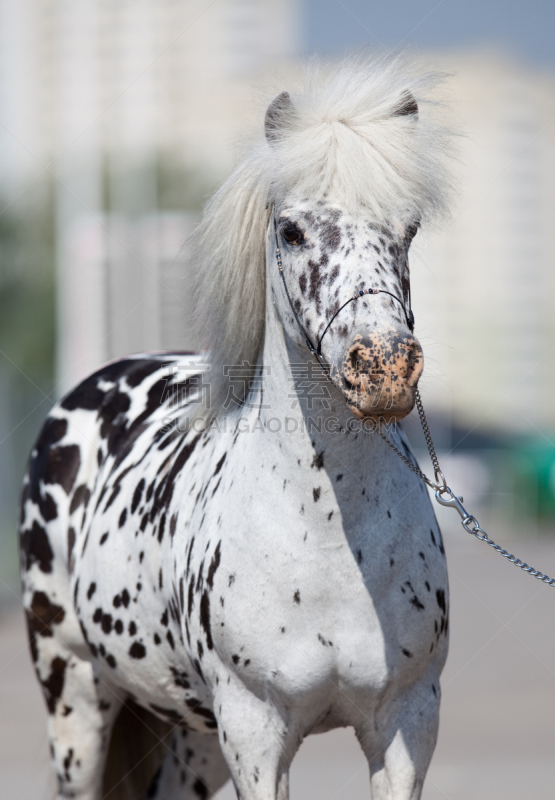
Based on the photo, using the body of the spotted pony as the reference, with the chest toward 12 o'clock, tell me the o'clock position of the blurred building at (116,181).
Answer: The blurred building is roughly at 7 o'clock from the spotted pony.

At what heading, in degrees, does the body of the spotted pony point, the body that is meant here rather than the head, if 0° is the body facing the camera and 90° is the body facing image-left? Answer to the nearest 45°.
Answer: approximately 315°

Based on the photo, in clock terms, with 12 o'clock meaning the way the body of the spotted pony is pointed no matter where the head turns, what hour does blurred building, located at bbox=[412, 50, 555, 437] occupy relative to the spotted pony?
The blurred building is roughly at 8 o'clock from the spotted pony.
